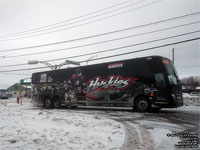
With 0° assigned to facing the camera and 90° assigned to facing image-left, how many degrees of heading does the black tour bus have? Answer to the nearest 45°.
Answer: approximately 315°
